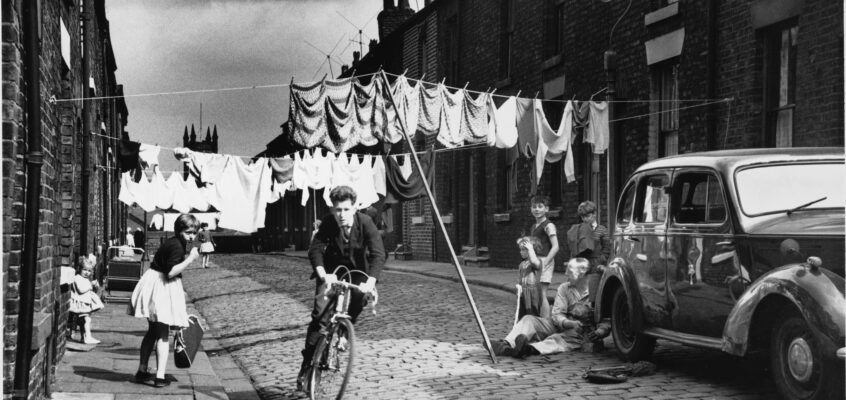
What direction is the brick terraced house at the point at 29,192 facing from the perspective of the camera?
to the viewer's right

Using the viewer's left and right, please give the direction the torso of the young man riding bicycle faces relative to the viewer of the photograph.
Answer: facing the viewer

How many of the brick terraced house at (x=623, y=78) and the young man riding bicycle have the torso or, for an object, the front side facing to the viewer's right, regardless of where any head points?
0

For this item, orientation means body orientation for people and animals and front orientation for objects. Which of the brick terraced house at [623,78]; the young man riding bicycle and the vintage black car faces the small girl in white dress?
the brick terraced house

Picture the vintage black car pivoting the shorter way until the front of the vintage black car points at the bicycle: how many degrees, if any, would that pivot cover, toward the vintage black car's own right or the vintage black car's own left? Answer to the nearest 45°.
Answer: approximately 90° to the vintage black car's own right

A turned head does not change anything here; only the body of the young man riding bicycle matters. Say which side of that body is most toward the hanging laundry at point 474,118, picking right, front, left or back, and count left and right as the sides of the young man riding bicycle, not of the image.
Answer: back

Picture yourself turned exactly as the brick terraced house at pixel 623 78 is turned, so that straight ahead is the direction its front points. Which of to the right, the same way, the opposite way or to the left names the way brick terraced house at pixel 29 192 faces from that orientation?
the opposite way

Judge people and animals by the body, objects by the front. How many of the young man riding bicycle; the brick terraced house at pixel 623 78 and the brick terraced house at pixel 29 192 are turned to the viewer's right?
1

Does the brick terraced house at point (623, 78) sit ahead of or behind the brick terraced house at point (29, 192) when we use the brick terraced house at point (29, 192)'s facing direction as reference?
ahead

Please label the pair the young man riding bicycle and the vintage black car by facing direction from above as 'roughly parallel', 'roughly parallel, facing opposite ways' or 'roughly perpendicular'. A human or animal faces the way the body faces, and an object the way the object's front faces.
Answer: roughly parallel

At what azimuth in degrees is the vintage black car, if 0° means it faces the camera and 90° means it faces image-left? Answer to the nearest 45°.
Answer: approximately 315°

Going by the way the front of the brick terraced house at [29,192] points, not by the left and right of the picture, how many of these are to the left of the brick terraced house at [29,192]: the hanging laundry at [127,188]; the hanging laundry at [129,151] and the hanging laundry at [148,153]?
3

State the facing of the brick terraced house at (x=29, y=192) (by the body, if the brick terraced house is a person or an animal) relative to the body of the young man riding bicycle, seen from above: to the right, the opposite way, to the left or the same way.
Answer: to the left

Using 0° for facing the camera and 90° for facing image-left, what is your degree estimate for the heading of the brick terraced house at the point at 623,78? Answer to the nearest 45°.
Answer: approximately 45°

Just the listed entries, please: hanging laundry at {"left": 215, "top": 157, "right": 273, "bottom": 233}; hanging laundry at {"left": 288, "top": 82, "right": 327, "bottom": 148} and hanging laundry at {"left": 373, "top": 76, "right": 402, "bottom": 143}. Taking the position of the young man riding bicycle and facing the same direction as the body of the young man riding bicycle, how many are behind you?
3
